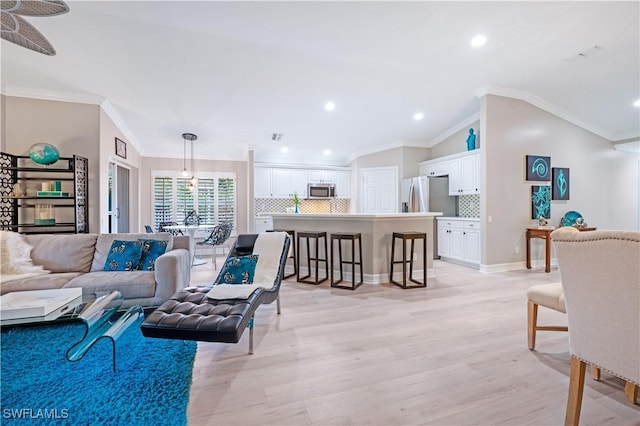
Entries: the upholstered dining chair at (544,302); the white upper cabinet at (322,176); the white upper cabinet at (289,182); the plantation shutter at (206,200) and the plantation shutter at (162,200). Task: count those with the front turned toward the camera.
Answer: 4

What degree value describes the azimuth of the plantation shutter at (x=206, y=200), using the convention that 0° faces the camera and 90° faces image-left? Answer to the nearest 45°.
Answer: approximately 0°

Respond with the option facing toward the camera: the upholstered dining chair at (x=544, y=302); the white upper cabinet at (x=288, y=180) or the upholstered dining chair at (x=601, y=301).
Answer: the white upper cabinet

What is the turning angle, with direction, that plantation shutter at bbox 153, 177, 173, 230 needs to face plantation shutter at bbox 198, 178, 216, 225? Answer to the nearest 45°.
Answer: approximately 90° to its left

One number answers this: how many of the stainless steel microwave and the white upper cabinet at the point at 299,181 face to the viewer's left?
0

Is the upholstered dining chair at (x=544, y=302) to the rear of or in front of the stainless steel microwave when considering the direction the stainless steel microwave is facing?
in front

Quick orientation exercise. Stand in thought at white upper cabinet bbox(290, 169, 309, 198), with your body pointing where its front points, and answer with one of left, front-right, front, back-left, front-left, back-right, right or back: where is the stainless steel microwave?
left

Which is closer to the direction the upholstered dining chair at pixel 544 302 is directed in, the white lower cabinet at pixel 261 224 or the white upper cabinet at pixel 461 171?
the white lower cabinet

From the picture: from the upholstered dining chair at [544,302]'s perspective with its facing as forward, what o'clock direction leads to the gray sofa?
The gray sofa is roughly at 11 o'clock from the upholstered dining chair.

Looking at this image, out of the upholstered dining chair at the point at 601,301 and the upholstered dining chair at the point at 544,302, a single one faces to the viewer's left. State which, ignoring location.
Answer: the upholstered dining chair at the point at 544,302

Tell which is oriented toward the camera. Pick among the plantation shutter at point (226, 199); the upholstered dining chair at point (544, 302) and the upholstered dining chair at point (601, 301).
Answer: the plantation shutter

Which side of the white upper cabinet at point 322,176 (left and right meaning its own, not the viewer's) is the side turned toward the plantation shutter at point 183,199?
right

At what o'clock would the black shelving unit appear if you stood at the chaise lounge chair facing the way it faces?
The black shelving unit is roughly at 3 o'clock from the chaise lounge chair.

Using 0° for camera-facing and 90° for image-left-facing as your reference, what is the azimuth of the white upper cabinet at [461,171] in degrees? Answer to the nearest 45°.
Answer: approximately 45°

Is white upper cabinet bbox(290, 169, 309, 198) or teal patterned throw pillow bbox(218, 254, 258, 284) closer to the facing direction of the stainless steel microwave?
the teal patterned throw pillow

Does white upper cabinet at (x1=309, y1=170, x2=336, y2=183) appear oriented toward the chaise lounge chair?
yes

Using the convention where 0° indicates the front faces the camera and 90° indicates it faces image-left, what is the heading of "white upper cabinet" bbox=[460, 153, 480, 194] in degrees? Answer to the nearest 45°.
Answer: approximately 45°
